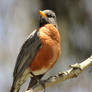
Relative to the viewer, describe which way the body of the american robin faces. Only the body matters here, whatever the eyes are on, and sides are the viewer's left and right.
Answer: facing the viewer and to the right of the viewer
